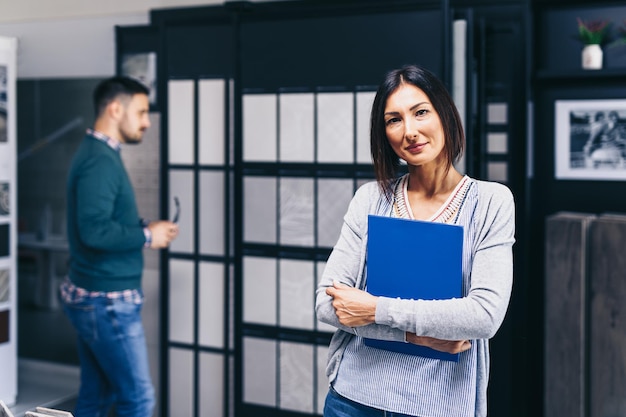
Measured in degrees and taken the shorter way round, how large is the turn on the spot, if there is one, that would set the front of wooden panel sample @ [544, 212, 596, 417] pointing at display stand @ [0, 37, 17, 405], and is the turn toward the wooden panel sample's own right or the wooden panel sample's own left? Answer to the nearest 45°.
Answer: approximately 90° to the wooden panel sample's own right

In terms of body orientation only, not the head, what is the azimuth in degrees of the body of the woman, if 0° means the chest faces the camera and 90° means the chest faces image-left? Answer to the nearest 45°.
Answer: approximately 0°

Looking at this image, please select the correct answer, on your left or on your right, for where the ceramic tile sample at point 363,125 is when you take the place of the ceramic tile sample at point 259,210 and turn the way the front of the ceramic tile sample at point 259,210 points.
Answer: on your left

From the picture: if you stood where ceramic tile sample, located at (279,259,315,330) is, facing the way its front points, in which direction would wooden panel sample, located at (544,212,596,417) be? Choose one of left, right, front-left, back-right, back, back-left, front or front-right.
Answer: left

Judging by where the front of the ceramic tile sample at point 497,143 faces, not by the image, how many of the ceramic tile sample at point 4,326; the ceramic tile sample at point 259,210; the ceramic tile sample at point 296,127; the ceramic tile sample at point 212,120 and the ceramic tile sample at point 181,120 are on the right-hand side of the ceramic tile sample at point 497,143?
5

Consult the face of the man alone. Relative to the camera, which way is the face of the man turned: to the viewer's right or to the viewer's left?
to the viewer's right

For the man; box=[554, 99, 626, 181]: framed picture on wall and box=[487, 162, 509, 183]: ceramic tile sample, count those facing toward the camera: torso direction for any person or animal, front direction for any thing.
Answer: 2

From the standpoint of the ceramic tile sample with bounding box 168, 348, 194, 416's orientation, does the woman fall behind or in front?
in front

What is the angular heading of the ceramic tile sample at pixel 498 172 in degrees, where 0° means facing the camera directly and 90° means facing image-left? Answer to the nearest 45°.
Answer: approximately 0°
